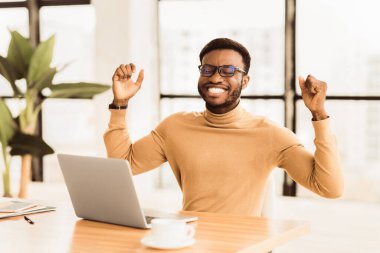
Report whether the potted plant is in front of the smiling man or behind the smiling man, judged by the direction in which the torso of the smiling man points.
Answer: behind

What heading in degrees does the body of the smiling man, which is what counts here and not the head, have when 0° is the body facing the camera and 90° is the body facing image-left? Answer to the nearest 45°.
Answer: approximately 0°

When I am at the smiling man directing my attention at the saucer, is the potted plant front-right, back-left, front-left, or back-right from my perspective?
back-right

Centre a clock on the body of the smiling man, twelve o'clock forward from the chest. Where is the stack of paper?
The stack of paper is roughly at 2 o'clock from the smiling man.

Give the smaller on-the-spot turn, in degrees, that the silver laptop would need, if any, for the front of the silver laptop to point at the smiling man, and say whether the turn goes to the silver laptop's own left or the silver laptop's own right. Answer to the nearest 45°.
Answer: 0° — it already faces them

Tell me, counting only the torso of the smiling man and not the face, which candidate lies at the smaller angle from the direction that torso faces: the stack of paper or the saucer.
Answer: the saucer

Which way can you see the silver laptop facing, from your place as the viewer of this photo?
facing away from the viewer and to the right of the viewer

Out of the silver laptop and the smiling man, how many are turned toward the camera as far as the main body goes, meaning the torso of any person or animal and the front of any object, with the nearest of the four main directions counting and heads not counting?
1

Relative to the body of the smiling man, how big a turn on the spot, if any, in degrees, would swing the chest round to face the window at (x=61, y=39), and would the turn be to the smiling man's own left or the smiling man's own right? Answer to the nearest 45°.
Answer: approximately 180°
